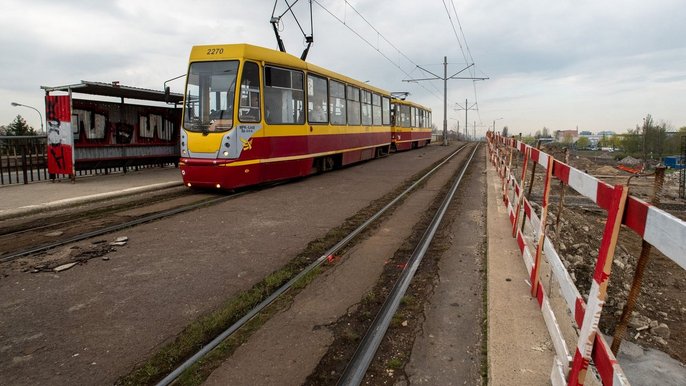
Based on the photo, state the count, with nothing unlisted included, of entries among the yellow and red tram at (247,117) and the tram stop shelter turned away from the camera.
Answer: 0

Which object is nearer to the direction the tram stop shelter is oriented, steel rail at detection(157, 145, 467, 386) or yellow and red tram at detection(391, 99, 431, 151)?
the steel rail

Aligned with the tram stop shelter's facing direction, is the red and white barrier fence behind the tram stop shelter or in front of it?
in front

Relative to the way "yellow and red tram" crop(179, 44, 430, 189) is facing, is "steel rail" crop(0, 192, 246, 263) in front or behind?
in front

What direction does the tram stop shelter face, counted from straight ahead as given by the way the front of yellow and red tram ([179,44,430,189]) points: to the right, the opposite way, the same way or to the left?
to the left

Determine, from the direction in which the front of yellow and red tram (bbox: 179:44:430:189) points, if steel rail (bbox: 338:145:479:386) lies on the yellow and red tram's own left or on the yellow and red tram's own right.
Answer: on the yellow and red tram's own left

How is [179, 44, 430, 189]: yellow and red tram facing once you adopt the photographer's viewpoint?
facing the viewer and to the left of the viewer

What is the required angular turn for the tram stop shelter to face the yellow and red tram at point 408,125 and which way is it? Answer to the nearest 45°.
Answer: approximately 90° to its left

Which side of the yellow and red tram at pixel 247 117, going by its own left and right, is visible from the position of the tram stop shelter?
right

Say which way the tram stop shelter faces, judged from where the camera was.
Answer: facing the viewer and to the right of the viewer
